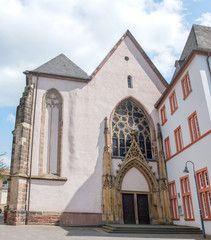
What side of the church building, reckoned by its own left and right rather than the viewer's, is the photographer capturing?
front
